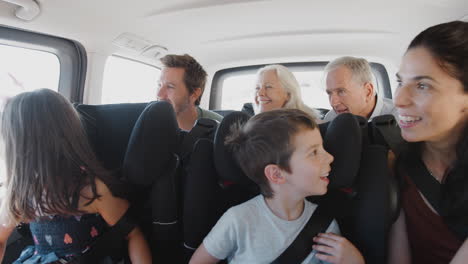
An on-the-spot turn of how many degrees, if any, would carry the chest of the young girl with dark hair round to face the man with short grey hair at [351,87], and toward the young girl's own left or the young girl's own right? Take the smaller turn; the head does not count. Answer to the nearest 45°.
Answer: approximately 90° to the young girl's own right

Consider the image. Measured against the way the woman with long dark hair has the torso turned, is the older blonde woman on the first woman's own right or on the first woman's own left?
on the first woman's own right

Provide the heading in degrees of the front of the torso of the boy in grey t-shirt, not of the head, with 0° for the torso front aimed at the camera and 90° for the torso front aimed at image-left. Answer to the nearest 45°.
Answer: approximately 315°

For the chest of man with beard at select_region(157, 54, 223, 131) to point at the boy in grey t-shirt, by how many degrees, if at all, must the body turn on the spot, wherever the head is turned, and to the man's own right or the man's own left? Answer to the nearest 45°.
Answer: approximately 45° to the man's own left

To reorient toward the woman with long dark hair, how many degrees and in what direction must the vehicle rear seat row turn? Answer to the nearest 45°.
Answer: approximately 90° to its left

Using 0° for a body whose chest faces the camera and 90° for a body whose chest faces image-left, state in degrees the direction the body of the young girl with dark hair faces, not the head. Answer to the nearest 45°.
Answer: approximately 180°

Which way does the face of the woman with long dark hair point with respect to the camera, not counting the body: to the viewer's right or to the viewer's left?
to the viewer's left

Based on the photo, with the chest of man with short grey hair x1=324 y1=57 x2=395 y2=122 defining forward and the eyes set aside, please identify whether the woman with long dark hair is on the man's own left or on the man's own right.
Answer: on the man's own left

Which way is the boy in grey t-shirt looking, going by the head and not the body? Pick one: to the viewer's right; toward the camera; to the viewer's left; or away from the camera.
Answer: to the viewer's right

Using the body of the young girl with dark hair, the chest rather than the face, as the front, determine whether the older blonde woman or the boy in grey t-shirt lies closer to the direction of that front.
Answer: the older blonde woman
